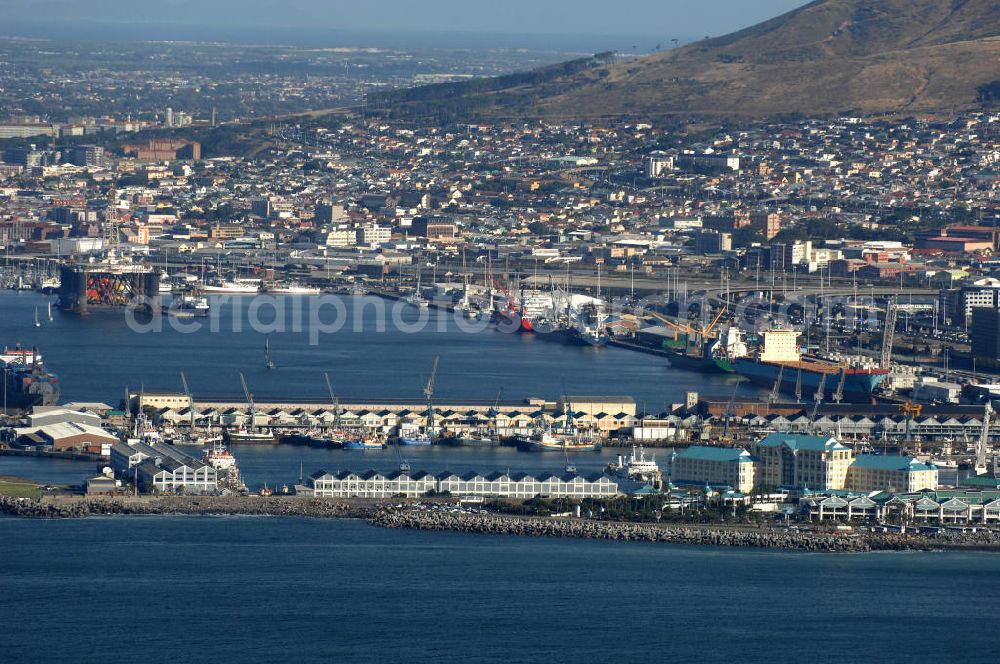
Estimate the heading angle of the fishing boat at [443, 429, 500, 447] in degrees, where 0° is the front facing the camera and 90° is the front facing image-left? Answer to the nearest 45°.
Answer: approximately 90°

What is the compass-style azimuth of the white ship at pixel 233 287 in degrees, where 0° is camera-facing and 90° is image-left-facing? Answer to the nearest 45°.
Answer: approximately 90°

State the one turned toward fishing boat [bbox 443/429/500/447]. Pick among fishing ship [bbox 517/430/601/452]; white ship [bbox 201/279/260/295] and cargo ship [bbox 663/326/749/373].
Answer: fishing ship [bbox 517/430/601/452]

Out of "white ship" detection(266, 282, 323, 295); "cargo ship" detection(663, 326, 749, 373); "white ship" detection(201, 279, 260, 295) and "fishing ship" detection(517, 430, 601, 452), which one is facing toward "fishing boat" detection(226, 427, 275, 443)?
"fishing ship" detection(517, 430, 601, 452)

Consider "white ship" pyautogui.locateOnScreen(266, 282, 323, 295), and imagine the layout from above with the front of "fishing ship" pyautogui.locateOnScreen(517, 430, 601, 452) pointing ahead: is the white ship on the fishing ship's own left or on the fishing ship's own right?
on the fishing ship's own right
